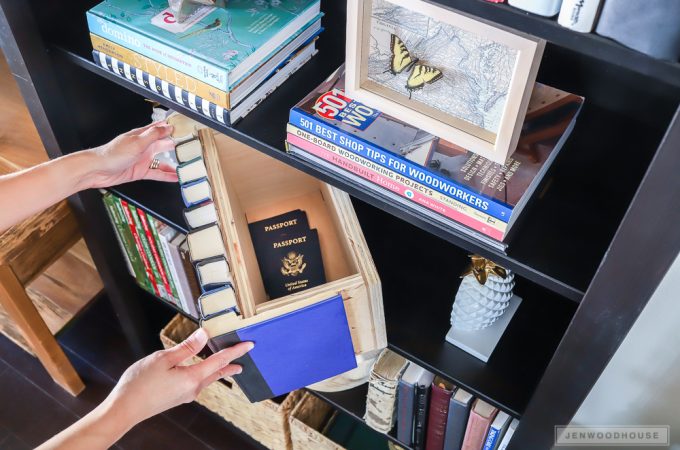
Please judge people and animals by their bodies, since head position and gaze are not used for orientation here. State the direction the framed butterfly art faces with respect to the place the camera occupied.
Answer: facing the viewer and to the left of the viewer
